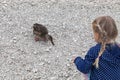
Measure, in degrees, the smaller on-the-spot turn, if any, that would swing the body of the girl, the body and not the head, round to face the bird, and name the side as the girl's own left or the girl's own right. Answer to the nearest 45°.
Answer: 0° — they already face it

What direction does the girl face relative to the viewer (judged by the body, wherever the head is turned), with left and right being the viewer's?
facing away from the viewer and to the left of the viewer

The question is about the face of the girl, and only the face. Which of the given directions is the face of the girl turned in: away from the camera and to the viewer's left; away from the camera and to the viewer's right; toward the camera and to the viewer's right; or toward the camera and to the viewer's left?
away from the camera and to the viewer's left
